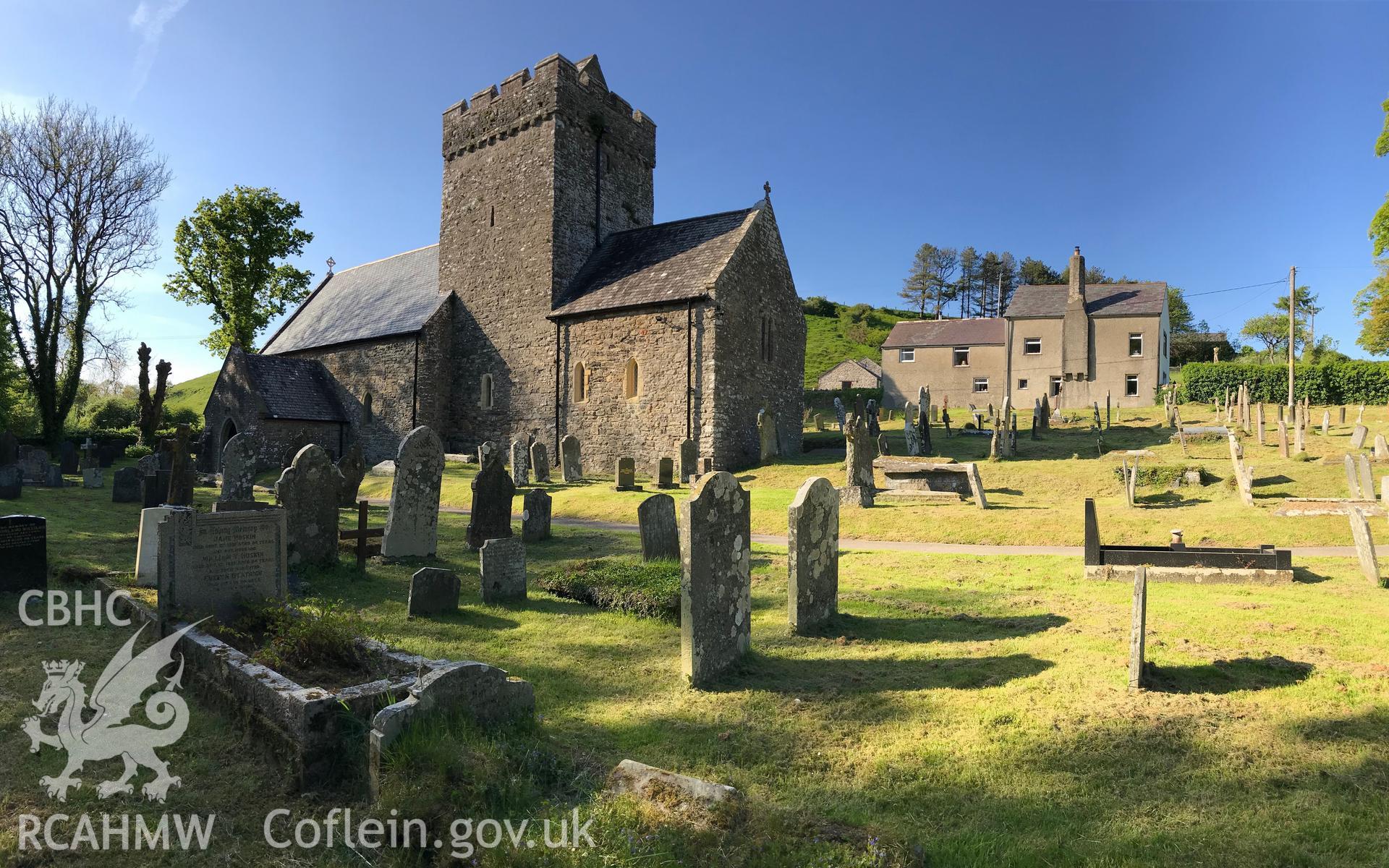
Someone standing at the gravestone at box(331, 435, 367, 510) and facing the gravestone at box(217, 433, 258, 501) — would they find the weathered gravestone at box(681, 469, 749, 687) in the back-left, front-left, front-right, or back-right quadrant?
back-left

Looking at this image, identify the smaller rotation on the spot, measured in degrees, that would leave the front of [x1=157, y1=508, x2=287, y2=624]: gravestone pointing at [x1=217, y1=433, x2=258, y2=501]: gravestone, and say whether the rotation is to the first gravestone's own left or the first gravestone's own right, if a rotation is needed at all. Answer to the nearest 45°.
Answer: approximately 135° to the first gravestone's own left

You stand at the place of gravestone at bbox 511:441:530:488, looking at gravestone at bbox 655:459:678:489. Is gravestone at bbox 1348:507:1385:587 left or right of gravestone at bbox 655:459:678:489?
right

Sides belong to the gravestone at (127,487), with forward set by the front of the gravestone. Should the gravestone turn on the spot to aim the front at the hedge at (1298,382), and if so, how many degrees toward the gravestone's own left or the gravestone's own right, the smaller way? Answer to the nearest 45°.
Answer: approximately 90° to the gravestone's own left

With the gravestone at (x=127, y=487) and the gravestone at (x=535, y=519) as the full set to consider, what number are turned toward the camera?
2

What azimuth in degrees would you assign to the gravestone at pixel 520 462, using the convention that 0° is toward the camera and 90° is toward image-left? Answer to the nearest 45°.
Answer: approximately 315°

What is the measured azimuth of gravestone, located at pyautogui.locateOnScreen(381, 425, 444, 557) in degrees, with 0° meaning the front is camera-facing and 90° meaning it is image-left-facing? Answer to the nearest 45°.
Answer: approximately 315°

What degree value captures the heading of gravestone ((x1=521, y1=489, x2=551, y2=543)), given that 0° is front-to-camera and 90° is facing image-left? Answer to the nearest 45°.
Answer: approximately 0°

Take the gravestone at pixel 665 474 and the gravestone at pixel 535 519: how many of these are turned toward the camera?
2

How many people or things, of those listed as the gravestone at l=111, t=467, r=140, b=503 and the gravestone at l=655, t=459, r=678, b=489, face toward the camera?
2

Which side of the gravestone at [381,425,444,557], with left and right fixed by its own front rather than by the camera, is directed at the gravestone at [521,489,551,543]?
left
